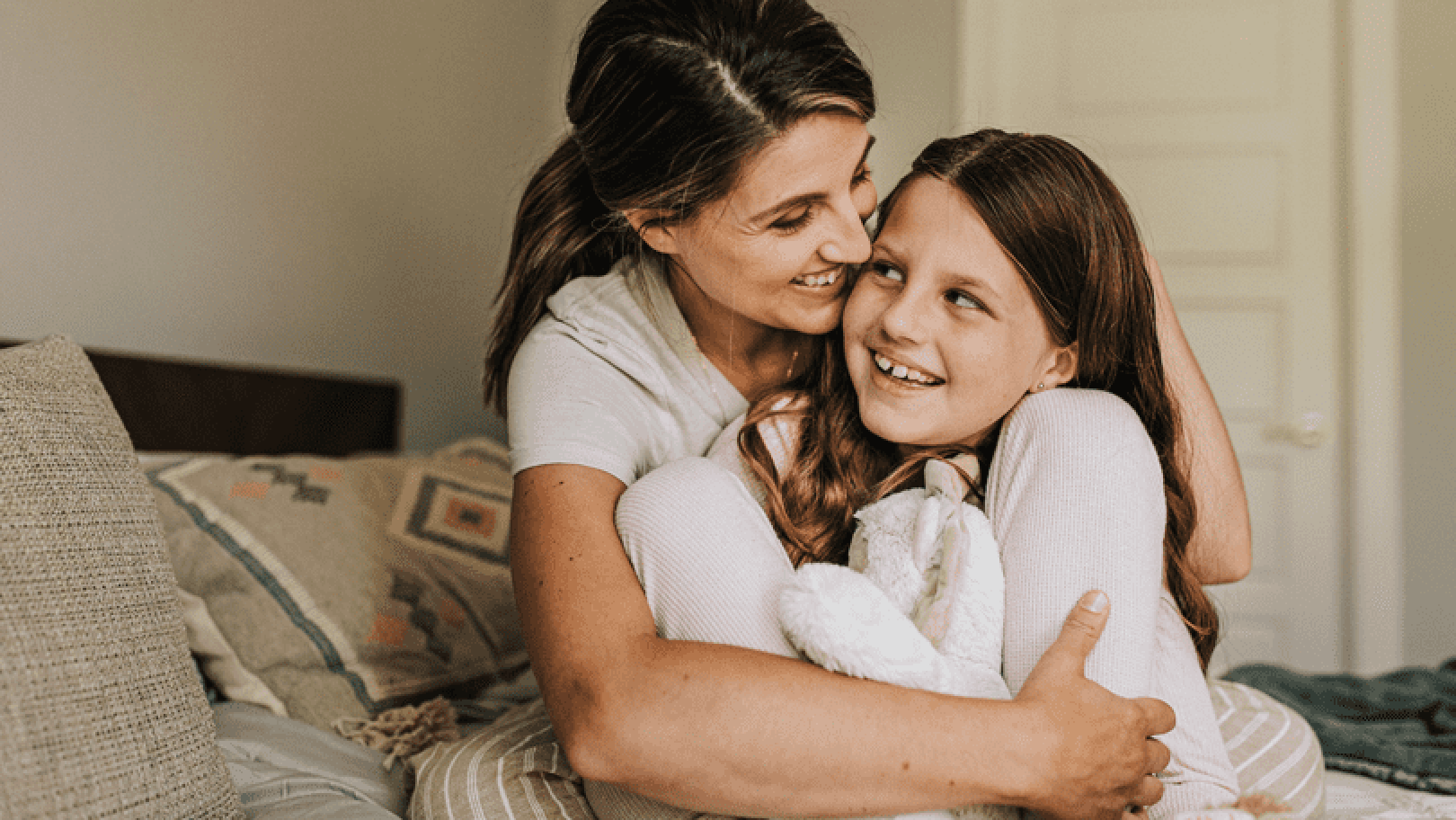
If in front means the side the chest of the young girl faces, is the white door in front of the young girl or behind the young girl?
behind

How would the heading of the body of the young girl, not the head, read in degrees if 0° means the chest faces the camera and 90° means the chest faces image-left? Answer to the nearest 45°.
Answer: approximately 45°

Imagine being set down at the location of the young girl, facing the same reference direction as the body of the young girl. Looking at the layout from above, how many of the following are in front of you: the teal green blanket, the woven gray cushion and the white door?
1

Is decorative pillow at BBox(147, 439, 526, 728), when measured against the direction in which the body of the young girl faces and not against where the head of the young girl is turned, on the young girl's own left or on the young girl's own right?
on the young girl's own right

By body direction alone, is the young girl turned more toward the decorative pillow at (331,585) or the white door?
the decorative pillow

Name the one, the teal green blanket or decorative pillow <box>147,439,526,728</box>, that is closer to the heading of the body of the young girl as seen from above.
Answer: the decorative pillow
